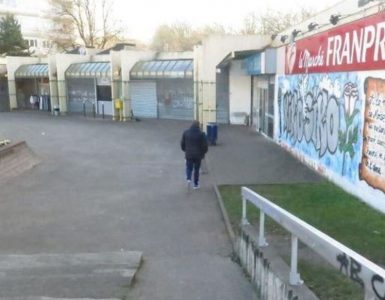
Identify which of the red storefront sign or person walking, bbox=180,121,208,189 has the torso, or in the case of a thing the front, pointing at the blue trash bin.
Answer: the person walking

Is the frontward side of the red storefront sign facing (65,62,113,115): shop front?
no

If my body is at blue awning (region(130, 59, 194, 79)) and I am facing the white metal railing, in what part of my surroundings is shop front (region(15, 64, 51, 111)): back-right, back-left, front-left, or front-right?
back-right

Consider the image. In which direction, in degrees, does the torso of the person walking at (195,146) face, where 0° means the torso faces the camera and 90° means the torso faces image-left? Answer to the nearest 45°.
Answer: approximately 180°

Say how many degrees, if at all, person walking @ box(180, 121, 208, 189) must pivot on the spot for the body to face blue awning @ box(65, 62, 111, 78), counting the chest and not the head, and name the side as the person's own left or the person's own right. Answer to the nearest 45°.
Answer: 0° — they already face it

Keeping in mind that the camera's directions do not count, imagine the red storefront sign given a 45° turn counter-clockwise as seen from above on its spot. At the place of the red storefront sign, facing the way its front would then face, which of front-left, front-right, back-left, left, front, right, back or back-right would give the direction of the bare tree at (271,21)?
back

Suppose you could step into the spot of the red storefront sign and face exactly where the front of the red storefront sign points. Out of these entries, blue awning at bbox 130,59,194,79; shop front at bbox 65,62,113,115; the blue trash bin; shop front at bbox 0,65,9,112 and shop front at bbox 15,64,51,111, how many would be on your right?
5

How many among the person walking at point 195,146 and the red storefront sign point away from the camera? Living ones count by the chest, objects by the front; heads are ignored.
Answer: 1

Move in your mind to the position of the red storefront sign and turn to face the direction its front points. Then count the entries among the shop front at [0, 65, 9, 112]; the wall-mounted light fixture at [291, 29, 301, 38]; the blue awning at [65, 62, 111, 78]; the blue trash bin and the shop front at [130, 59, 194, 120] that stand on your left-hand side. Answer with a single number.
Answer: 0

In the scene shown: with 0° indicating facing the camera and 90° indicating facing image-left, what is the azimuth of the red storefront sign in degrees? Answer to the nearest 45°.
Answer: approximately 45°

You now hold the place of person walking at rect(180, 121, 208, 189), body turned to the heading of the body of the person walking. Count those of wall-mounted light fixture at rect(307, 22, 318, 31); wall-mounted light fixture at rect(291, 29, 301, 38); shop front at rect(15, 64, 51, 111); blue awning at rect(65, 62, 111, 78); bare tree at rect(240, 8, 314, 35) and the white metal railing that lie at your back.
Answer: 1

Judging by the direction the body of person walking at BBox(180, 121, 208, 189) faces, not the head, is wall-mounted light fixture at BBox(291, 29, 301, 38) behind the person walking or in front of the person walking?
in front

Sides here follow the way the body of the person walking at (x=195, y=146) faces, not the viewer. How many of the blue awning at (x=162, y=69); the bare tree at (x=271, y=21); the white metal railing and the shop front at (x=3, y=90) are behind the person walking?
1

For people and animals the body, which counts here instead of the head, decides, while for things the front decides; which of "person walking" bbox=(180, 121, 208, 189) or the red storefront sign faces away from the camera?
the person walking

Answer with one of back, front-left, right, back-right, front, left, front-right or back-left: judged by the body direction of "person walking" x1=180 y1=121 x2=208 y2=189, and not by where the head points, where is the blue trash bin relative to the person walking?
front

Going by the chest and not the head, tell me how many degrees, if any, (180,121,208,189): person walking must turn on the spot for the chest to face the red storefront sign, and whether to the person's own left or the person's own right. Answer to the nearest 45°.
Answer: approximately 90° to the person's own right

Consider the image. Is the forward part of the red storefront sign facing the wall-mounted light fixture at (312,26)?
no

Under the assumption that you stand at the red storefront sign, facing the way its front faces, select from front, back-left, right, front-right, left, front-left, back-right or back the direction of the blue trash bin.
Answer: right

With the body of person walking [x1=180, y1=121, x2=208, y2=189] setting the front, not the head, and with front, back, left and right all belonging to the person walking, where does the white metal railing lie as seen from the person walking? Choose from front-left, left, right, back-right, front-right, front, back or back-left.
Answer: back

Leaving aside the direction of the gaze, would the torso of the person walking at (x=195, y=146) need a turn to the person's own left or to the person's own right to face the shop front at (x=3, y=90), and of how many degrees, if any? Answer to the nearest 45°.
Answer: approximately 45° to the person's own left

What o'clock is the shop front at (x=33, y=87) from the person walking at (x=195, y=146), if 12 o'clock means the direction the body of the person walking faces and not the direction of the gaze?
The shop front is roughly at 11 o'clock from the person walking.
